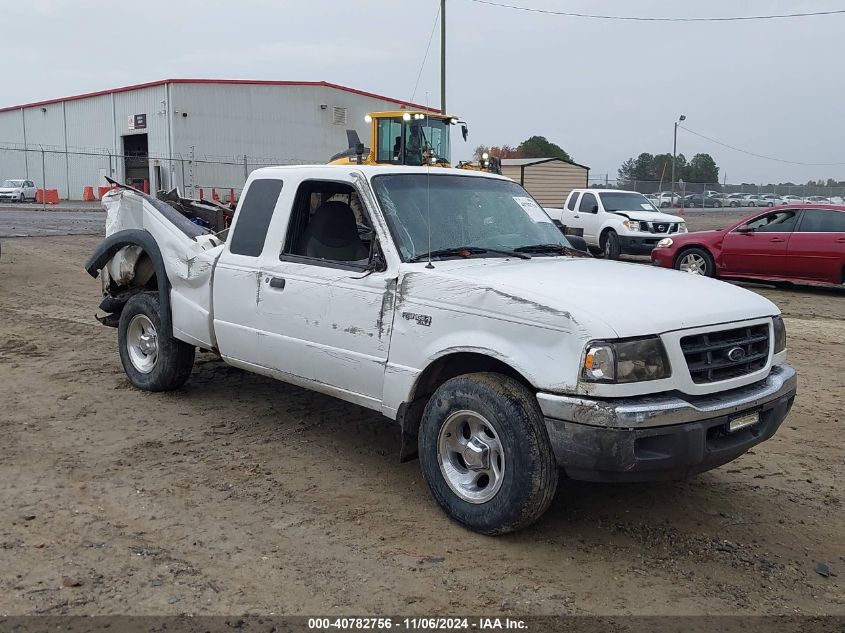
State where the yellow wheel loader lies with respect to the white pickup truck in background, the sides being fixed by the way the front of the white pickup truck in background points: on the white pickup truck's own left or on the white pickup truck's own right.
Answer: on the white pickup truck's own right

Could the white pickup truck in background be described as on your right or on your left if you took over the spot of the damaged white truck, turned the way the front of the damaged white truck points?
on your left

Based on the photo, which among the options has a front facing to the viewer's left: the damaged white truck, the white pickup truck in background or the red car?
the red car

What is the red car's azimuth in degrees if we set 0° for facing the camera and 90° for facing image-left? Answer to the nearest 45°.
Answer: approximately 90°

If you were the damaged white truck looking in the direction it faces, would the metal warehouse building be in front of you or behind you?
behind

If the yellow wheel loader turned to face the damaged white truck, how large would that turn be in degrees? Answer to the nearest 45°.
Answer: approximately 45° to its right

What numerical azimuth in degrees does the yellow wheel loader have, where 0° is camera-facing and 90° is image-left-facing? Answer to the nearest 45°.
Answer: approximately 315°

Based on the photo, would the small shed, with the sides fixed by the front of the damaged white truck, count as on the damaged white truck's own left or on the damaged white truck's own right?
on the damaged white truck's own left
